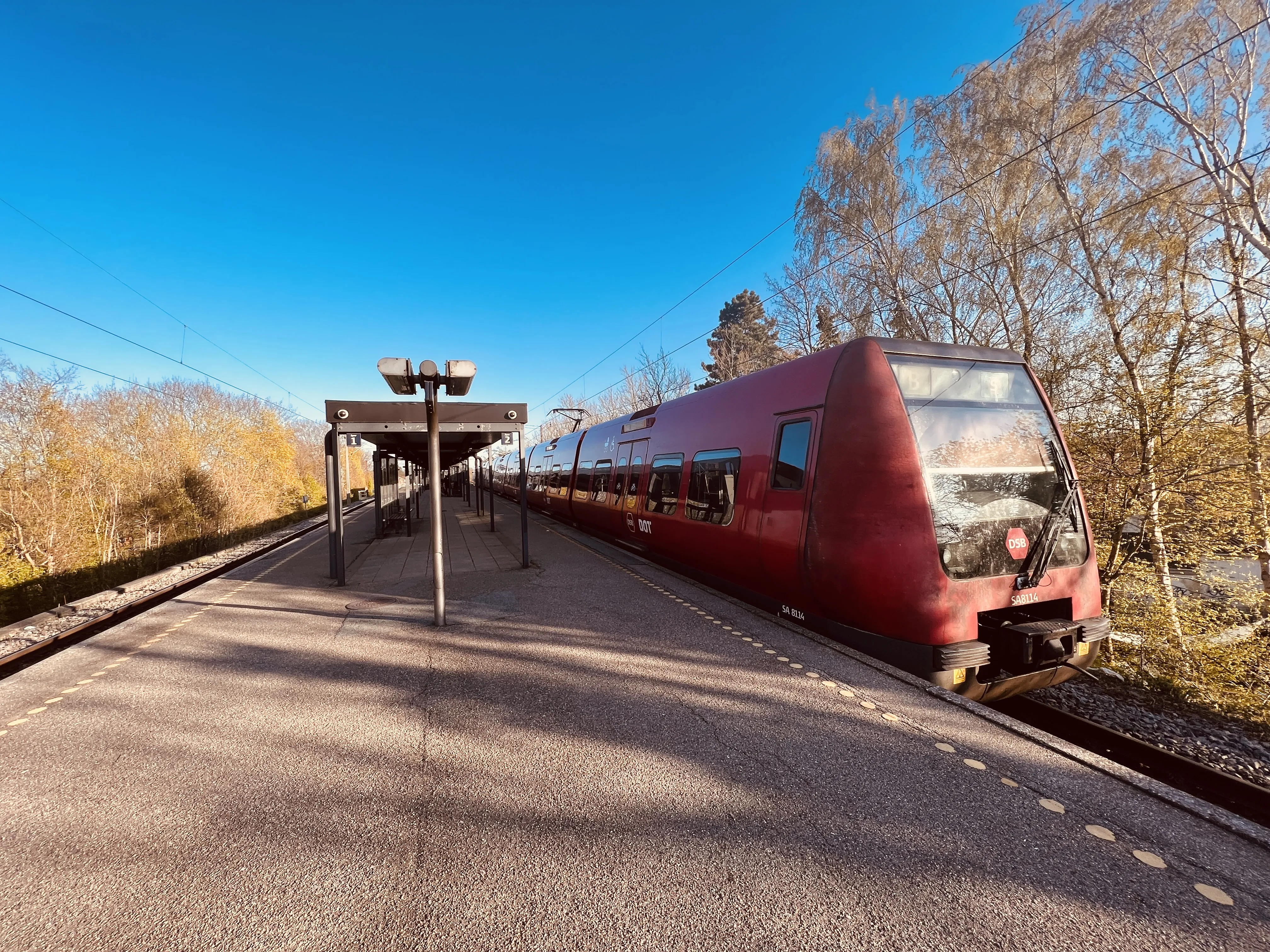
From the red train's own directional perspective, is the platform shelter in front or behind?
behind

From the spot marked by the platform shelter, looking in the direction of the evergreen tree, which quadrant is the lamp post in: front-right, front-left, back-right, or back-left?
back-right

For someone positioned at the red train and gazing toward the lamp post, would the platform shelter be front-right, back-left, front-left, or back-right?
front-right

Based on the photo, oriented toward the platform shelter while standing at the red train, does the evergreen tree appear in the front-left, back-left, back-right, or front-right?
front-right

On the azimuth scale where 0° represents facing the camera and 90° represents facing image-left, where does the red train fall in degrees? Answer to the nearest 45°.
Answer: approximately 315°

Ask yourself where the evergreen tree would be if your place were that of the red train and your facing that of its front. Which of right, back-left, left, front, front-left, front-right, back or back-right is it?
back-left
